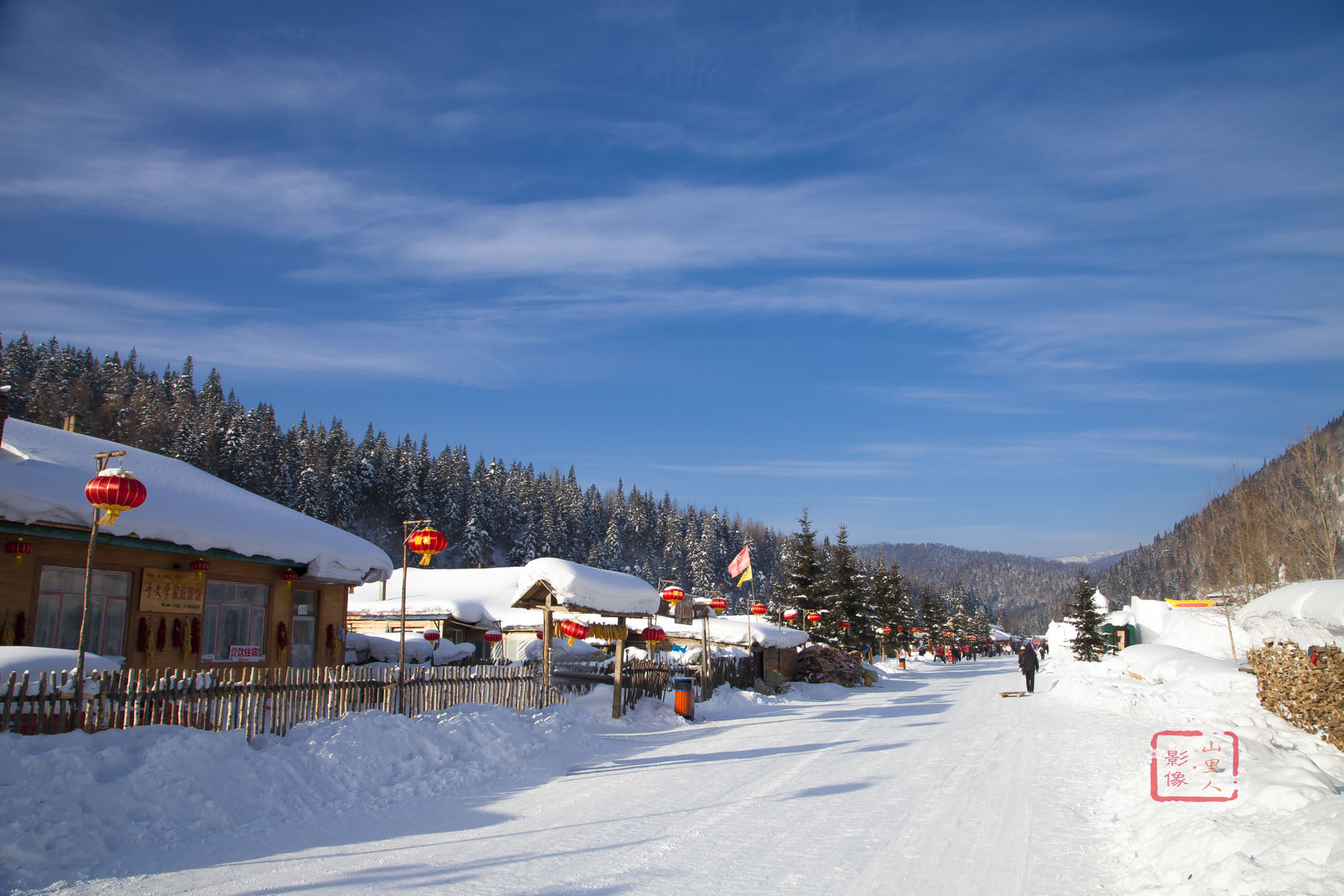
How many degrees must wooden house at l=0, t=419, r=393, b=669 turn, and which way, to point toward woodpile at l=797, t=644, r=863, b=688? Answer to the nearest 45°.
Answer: approximately 90° to its left

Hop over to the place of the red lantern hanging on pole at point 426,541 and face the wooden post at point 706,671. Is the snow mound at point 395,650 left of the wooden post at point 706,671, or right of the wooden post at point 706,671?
left

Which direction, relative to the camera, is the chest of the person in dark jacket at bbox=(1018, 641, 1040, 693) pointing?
away from the camera

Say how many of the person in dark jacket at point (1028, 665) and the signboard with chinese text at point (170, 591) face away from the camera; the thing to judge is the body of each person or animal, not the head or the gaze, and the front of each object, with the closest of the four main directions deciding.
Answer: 1

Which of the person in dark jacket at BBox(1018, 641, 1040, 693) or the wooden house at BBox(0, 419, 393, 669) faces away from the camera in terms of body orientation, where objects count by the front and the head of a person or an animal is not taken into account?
the person in dark jacket

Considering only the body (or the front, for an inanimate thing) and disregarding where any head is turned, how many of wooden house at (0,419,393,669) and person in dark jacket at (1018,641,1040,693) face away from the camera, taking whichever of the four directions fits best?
1

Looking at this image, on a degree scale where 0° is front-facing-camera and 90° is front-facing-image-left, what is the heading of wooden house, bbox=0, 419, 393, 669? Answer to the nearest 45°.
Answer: approximately 315°

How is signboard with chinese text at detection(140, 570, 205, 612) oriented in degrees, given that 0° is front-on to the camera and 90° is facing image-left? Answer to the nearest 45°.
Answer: approximately 315°

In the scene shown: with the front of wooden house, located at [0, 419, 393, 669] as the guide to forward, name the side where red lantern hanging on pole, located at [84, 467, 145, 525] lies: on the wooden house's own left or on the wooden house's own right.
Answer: on the wooden house's own right
